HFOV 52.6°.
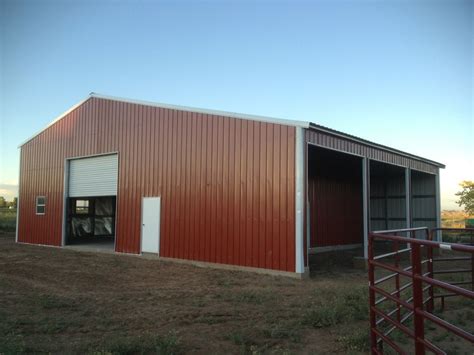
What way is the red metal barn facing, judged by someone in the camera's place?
facing the viewer and to the left of the viewer

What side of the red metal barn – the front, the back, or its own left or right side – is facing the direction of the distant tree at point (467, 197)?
back
